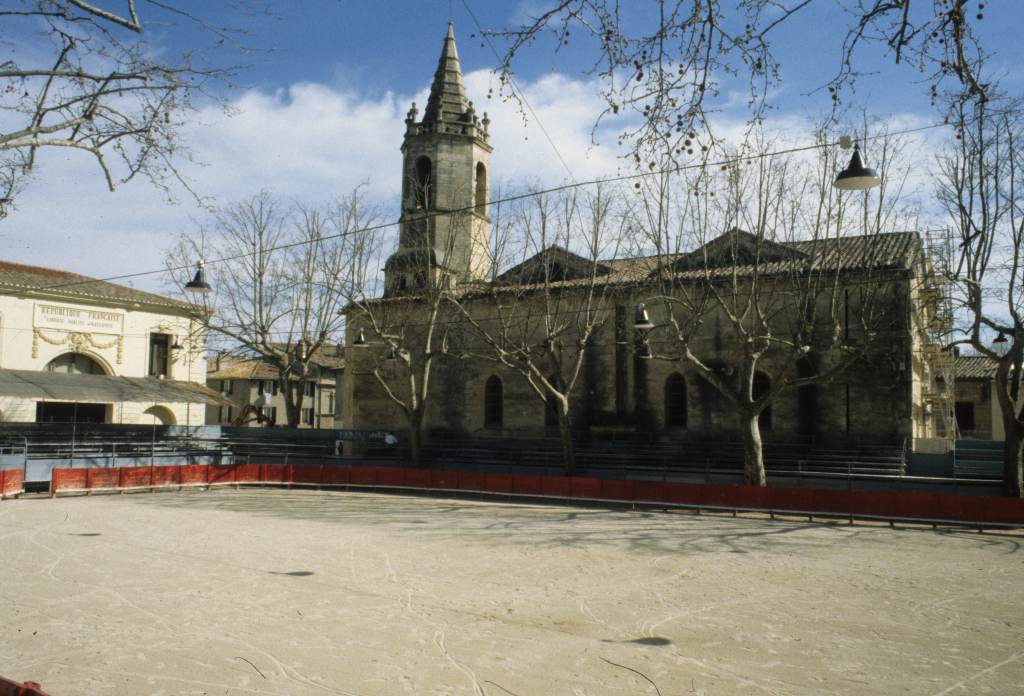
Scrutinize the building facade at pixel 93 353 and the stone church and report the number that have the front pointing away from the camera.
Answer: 0

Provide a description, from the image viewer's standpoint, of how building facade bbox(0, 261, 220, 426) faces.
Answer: facing the viewer and to the right of the viewer

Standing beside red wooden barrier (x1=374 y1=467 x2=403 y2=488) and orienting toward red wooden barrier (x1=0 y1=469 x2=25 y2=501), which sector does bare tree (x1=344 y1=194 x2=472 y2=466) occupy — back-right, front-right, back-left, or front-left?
back-right

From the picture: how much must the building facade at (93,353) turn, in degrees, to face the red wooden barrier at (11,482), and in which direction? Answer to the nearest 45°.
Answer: approximately 45° to its right
